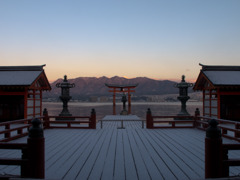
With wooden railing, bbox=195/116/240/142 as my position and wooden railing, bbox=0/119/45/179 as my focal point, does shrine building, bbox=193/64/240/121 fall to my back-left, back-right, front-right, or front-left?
back-right

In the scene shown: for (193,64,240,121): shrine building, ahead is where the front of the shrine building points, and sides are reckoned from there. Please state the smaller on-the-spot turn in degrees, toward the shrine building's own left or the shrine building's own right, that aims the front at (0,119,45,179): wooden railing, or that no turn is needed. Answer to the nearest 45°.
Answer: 0° — it already faces it
